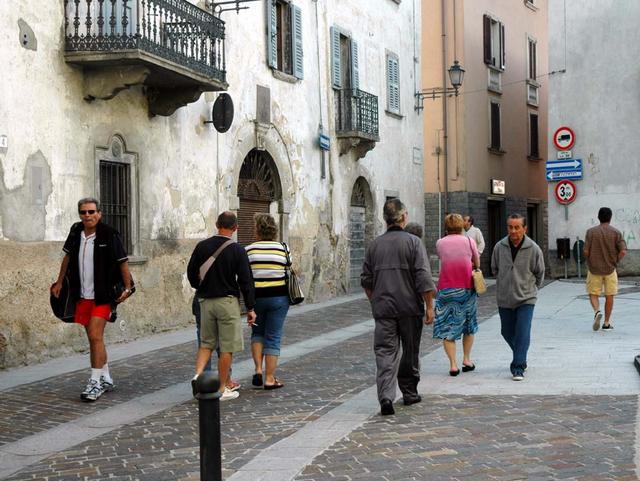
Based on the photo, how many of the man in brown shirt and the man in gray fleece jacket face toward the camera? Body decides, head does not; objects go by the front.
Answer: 1

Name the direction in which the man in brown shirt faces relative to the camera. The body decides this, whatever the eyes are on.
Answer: away from the camera

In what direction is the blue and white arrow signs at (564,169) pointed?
toward the camera

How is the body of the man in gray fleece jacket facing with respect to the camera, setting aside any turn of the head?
toward the camera

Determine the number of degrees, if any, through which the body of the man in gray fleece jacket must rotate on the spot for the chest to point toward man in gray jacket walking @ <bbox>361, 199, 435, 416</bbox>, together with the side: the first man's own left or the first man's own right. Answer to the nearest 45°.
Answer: approximately 45° to the first man's own right

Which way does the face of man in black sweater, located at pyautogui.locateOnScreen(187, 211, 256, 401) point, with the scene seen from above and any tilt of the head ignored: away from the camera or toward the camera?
away from the camera

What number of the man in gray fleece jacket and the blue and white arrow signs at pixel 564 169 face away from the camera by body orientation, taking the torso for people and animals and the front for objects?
0

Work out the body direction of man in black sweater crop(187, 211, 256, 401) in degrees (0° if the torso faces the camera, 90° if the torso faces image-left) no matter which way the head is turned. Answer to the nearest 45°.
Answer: approximately 225°

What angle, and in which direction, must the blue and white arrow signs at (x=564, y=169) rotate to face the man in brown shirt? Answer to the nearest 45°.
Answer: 0° — it already faces them

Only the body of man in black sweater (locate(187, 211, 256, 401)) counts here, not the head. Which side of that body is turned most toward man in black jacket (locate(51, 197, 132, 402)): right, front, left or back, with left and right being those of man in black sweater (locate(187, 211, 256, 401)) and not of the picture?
left

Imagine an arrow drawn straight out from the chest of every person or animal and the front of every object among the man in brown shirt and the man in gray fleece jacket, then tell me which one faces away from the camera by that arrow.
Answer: the man in brown shirt
